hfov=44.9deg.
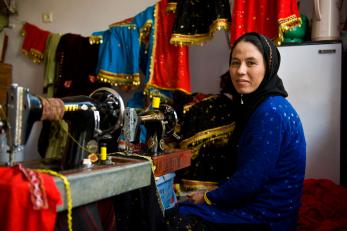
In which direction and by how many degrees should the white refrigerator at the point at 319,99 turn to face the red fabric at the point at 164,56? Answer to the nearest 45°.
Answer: approximately 90° to its right

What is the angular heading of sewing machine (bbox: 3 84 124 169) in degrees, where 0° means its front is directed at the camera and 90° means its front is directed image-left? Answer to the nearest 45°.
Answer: approximately 315°

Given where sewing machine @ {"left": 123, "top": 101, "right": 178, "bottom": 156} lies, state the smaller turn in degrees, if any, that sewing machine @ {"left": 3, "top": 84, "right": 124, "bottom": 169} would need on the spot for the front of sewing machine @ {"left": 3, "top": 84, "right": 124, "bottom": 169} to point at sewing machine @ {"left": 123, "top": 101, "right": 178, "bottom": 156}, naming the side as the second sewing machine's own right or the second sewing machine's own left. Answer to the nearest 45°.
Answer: approximately 90° to the second sewing machine's own left

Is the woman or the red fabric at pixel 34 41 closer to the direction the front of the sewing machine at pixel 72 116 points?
the woman
